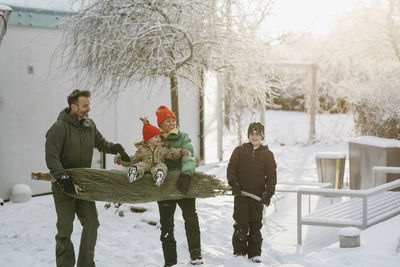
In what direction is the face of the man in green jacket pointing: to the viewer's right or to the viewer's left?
to the viewer's right

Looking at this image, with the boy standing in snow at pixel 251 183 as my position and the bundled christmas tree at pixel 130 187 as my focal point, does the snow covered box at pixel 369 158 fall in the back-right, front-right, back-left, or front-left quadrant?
back-right

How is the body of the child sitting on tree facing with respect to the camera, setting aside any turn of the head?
toward the camera

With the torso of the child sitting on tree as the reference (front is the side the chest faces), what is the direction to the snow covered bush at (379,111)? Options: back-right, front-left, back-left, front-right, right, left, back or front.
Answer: back-left

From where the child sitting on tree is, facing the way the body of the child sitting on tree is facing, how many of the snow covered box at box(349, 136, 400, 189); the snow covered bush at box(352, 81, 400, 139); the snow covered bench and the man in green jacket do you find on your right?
1

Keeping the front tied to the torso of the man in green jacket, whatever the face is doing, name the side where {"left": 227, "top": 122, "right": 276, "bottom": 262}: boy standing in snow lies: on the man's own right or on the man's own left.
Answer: on the man's own left

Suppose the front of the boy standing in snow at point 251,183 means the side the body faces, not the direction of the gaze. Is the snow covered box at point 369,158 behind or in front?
behind

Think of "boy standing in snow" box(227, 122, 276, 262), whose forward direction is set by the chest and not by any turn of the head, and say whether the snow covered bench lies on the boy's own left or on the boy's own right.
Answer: on the boy's own left

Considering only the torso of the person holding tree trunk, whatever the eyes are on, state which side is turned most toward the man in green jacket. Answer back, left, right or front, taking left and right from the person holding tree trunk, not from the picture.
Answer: right

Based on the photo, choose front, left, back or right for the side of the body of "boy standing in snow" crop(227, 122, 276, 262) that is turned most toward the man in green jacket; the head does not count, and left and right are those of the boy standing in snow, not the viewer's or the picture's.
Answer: right

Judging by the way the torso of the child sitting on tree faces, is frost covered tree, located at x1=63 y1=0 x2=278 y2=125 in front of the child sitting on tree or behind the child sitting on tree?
behind

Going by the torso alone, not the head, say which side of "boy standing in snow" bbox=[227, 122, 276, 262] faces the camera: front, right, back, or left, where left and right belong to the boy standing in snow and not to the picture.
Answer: front
